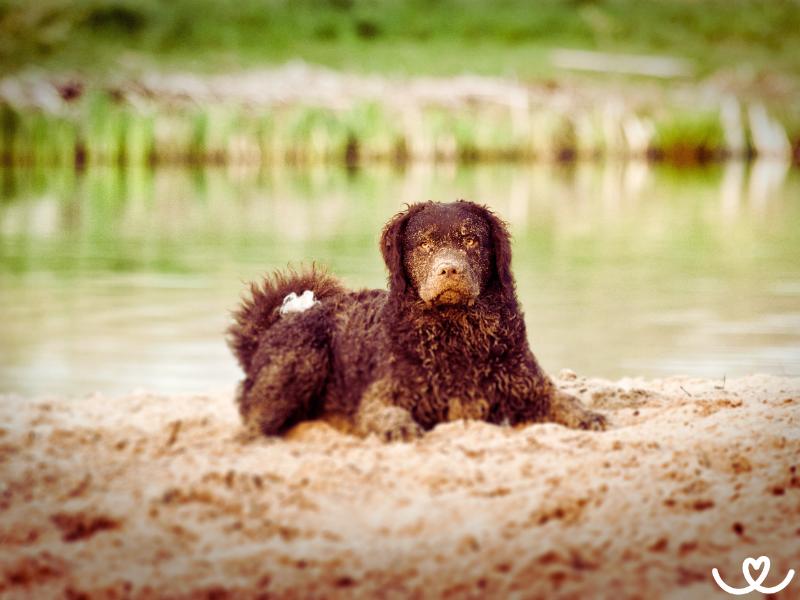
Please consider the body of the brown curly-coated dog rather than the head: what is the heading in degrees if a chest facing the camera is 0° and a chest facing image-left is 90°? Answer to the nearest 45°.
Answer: approximately 315°
